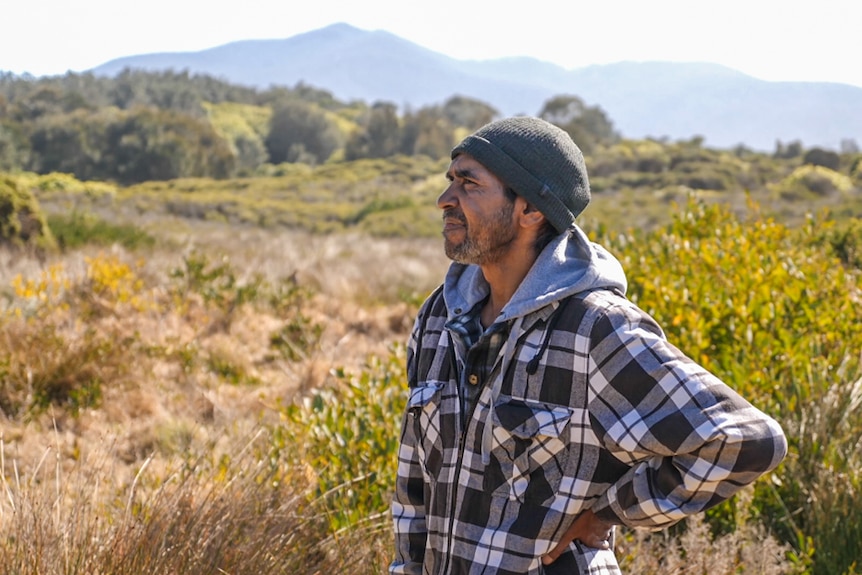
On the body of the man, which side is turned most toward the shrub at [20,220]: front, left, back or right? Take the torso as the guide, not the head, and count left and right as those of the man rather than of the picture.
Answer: right

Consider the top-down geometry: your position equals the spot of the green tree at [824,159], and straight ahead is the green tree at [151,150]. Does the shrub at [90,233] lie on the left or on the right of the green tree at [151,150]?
left

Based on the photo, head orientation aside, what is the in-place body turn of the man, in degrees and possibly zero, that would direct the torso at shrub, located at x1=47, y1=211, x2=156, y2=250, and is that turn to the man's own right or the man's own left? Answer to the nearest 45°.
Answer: approximately 90° to the man's own right

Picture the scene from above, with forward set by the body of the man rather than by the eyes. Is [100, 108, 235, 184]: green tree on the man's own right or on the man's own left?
on the man's own right

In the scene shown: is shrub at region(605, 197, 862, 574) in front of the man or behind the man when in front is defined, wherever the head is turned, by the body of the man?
behind

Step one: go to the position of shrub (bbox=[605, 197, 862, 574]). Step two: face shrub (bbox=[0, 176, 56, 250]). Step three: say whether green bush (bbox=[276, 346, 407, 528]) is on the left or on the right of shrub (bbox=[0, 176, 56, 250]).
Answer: left

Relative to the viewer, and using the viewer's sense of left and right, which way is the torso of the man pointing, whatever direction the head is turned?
facing the viewer and to the left of the viewer

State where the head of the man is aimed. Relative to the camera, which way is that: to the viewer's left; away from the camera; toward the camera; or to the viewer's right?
to the viewer's left

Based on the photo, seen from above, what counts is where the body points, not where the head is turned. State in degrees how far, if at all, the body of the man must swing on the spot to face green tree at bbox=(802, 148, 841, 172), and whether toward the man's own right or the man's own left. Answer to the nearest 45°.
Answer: approximately 135° to the man's own right
